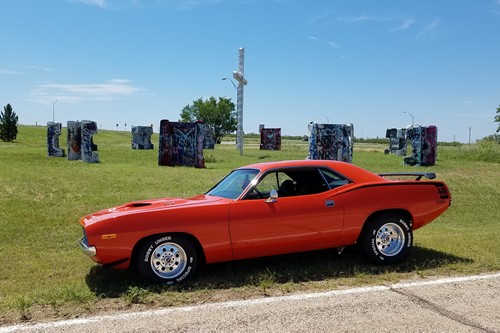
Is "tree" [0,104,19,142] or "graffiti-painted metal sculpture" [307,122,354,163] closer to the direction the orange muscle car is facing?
the tree

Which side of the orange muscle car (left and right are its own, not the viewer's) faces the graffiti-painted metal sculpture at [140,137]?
right

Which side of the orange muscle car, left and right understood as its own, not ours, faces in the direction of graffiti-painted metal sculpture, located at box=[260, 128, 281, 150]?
right

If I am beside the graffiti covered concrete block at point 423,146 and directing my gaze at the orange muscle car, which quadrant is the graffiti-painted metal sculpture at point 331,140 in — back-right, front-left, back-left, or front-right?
front-right

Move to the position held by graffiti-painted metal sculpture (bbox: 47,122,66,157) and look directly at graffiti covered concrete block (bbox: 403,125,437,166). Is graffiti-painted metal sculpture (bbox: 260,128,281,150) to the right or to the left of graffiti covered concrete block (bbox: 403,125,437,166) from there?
left

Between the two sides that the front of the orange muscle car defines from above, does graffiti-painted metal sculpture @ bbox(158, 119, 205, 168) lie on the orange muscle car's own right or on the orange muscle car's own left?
on the orange muscle car's own right

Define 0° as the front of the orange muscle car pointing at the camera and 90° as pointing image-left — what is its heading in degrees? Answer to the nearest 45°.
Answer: approximately 90°

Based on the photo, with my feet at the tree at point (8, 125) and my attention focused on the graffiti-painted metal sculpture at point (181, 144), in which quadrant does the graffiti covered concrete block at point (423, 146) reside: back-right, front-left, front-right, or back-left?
front-left

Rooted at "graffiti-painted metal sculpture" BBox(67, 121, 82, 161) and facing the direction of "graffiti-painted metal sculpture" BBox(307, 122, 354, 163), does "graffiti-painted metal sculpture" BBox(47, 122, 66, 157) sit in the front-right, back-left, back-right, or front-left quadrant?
back-left

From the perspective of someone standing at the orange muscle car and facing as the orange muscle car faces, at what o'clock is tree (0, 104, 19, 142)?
The tree is roughly at 2 o'clock from the orange muscle car.

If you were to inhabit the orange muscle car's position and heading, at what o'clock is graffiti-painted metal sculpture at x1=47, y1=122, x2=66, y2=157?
The graffiti-painted metal sculpture is roughly at 2 o'clock from the orange muscle car.

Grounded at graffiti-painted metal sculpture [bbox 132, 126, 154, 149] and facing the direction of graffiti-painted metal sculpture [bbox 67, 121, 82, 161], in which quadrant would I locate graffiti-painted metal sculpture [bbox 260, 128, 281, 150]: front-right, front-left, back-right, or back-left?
back-left
